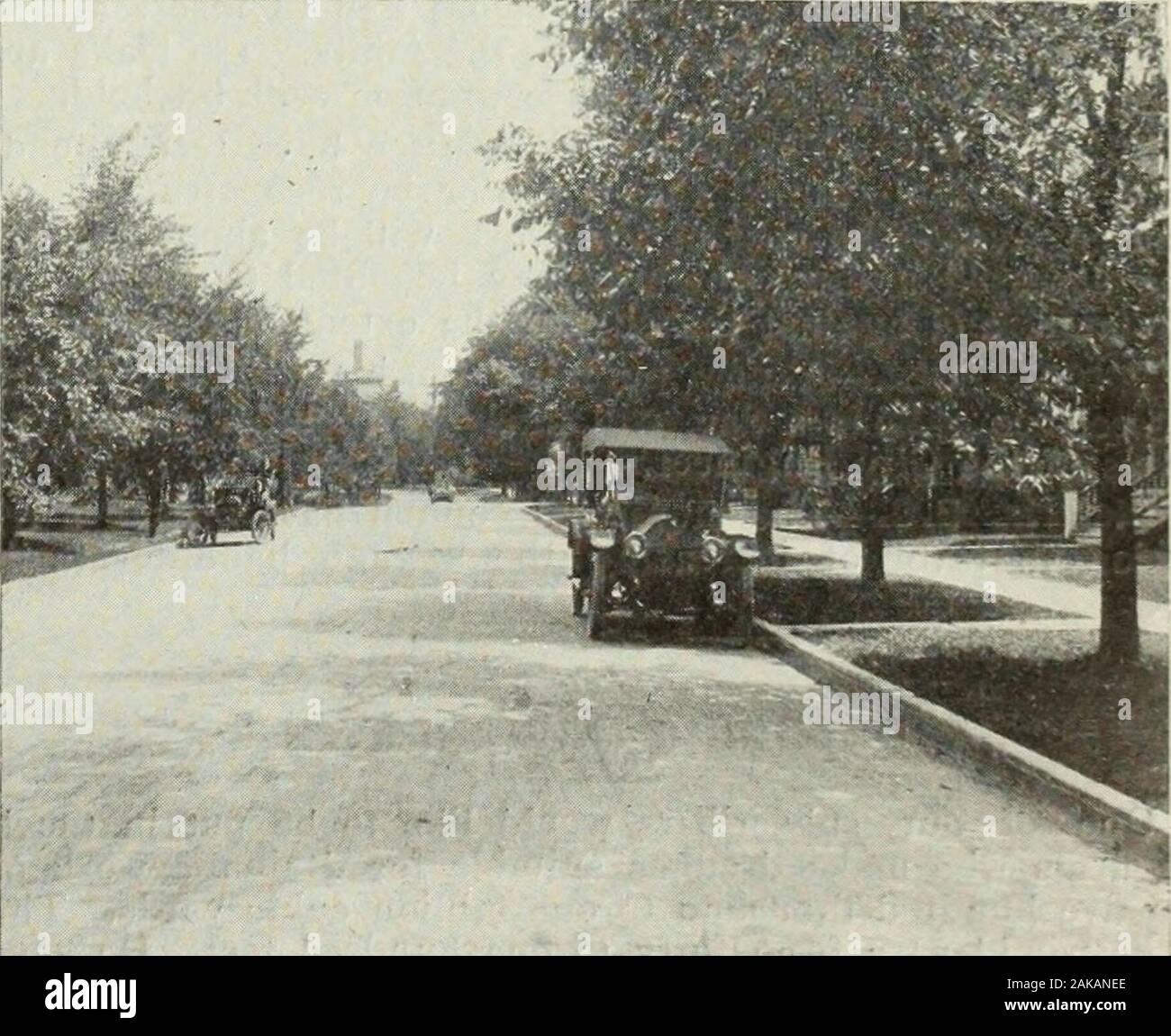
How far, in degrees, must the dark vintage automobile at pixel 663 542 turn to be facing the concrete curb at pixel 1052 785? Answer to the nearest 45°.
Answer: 0° — it already faces it

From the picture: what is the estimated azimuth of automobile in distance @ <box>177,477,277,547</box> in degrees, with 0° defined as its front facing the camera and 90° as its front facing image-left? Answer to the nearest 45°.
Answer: approximately 45°

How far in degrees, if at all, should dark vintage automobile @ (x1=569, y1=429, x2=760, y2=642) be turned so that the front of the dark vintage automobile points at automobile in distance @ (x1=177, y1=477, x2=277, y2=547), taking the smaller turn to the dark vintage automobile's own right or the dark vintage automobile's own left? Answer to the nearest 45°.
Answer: approximately 135° to the dark vintage automobile's own right

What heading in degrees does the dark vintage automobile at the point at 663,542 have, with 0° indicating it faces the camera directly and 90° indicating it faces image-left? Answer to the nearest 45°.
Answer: approximately 0°

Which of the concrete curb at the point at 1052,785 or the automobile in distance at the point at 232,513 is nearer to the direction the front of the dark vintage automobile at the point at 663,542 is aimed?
the concrete curb
